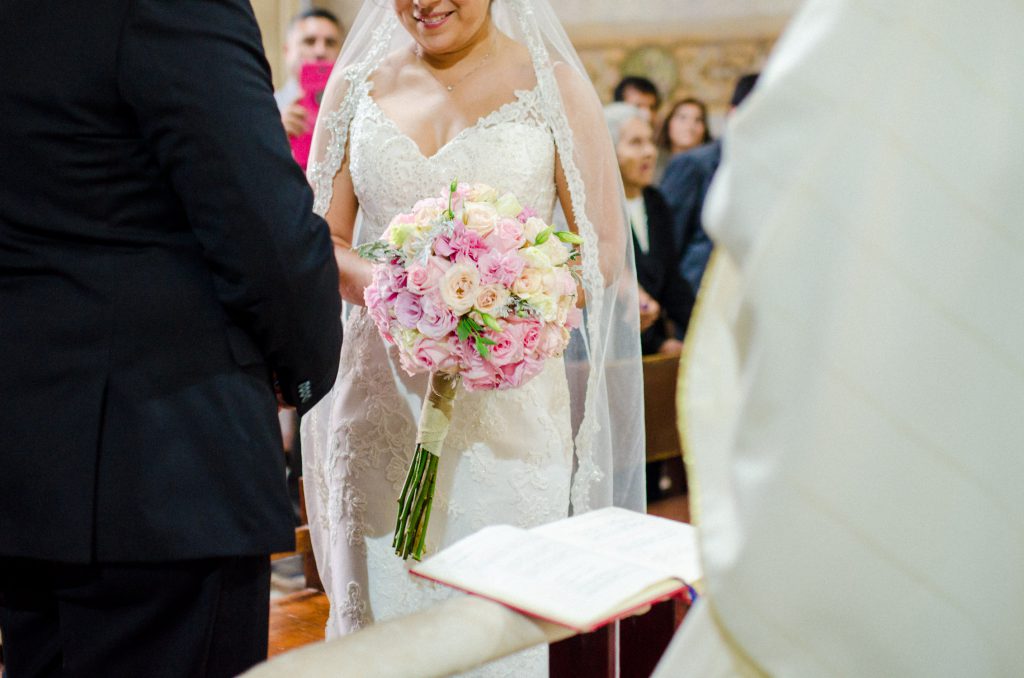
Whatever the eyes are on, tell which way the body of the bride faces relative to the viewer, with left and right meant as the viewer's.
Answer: facing the viewer

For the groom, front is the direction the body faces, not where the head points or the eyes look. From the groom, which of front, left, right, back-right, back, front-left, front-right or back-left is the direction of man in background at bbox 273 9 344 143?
front-left

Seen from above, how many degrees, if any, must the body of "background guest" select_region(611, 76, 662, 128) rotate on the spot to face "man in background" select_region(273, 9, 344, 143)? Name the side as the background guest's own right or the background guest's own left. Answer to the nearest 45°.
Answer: approximately 90° to the background guest's own right

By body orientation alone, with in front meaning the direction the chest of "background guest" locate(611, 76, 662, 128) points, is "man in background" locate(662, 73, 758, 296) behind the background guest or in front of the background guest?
in front

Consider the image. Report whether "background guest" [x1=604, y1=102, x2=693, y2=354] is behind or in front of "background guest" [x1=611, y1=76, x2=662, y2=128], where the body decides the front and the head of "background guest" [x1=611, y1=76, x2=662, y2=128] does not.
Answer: in front

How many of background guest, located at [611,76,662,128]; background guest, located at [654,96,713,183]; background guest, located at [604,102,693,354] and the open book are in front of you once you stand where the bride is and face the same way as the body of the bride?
1

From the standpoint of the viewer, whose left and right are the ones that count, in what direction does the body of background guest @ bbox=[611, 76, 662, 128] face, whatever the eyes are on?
facing the viewer and to the right of the viewer

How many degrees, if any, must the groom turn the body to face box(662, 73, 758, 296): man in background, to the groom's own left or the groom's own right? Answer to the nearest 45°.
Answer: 0° — they already face them

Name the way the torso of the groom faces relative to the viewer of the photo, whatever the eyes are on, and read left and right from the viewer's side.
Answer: facing away from the viewer and to the right of the viewer

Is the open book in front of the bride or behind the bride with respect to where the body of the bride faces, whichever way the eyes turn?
in front

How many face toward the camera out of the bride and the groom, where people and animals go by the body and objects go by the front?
1

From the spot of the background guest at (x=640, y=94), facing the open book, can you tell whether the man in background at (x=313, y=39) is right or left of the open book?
right

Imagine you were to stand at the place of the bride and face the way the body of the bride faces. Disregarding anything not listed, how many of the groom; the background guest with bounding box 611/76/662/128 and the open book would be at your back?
1
